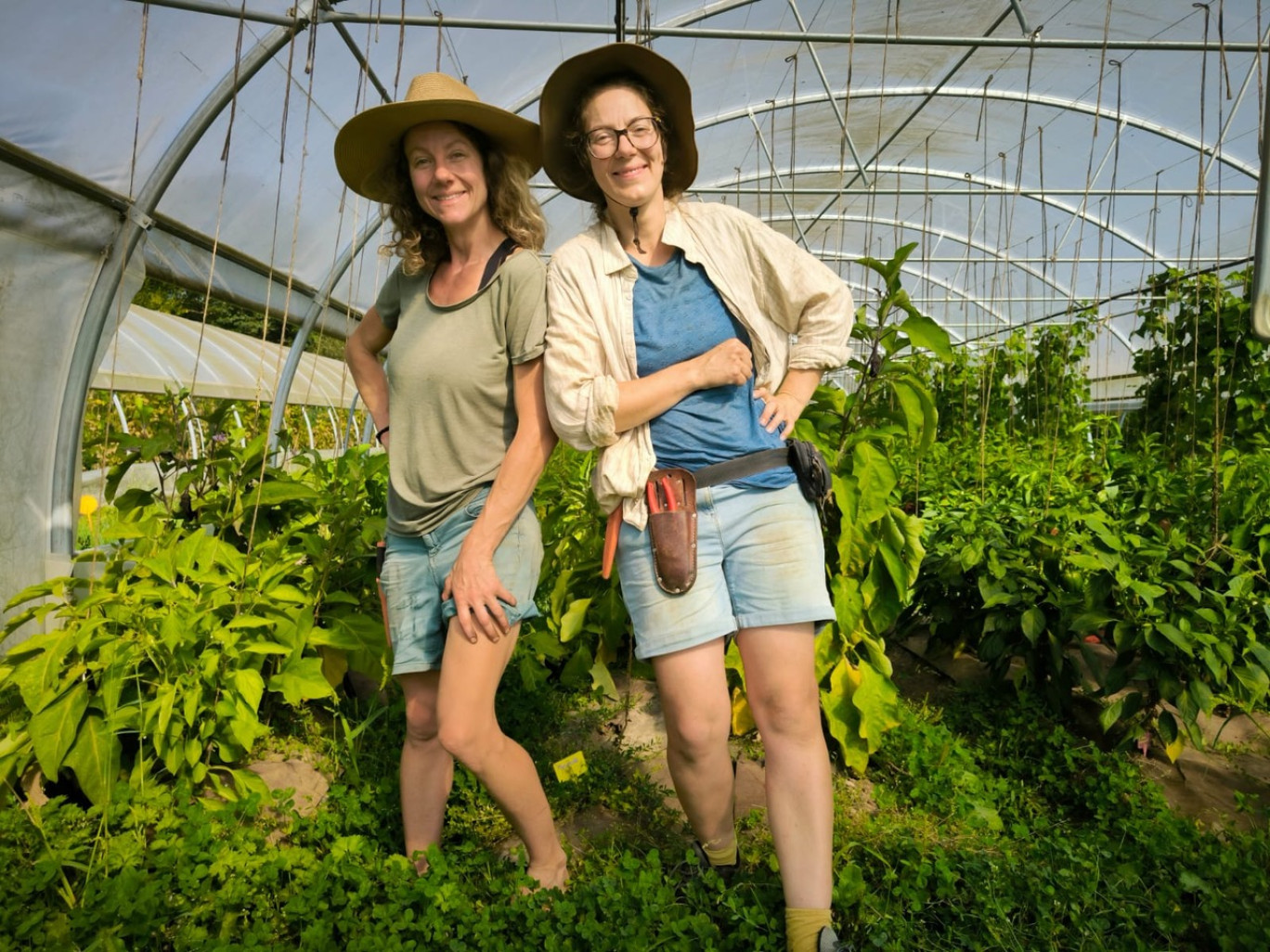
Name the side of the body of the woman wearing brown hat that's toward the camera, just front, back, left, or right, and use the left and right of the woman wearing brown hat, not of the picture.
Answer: front

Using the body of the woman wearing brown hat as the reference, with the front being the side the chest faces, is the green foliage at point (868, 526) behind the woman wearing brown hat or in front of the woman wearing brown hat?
behind

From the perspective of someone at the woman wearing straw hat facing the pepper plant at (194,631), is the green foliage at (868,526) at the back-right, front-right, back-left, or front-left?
back-right

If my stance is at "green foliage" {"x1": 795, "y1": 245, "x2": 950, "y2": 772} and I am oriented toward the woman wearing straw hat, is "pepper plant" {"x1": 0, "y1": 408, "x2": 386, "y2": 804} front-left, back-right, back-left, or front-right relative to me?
front-right

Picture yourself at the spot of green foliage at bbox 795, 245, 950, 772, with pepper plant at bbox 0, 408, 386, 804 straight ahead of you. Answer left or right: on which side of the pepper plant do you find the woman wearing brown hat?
left

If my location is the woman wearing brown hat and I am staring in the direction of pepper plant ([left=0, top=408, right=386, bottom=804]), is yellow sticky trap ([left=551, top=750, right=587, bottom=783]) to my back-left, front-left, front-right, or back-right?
front-right
